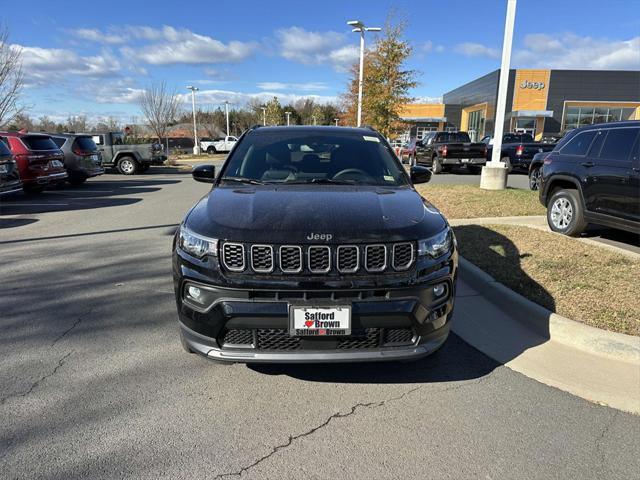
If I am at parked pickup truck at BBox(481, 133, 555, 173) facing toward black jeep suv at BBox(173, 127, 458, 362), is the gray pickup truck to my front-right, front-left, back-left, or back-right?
front-right

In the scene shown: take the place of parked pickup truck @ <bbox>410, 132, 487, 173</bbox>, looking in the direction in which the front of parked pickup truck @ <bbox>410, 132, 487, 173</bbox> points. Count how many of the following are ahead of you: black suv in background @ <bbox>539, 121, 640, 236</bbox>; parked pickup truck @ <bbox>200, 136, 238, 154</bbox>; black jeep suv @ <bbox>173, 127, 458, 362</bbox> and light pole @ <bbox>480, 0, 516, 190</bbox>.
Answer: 1

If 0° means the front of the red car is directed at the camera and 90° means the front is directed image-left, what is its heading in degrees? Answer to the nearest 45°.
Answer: approximately 135°

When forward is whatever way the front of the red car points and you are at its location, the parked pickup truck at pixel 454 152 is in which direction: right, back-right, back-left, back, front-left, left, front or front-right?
back-right

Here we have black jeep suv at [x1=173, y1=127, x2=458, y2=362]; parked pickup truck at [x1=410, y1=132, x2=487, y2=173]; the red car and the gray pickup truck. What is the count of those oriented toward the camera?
1

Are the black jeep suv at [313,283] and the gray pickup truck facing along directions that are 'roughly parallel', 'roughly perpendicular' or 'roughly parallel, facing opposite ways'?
roughly perpendicular

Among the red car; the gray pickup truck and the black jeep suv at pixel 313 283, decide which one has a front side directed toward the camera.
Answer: the black jeep suv

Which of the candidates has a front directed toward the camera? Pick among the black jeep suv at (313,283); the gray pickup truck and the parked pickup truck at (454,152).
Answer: the black jeep suv

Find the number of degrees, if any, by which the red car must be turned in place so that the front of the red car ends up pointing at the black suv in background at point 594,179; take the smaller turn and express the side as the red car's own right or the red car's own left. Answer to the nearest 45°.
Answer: approximately 180°

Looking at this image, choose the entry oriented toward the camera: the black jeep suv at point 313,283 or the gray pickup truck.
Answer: the black jeep suv

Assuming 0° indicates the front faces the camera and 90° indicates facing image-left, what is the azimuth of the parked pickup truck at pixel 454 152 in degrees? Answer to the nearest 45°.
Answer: approximately 135°

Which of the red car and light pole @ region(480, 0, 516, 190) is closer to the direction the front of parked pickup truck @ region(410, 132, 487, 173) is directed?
the red car

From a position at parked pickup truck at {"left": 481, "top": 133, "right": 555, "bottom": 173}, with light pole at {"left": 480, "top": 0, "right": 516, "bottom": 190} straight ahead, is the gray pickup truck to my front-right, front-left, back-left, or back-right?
front-right

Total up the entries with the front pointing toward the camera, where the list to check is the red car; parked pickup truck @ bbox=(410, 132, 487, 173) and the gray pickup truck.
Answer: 0

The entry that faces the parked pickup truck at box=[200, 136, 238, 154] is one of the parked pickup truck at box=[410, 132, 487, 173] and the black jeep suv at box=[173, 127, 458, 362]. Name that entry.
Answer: the parked pickup truck at box=[410, 132, 487, 173]

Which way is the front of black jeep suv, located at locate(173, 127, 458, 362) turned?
toward the camera

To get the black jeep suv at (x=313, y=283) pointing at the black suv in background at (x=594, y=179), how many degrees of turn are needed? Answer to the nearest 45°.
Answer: approximately 135° to its left

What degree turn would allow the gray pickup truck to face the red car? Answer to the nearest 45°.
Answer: approximately 135° to its left
